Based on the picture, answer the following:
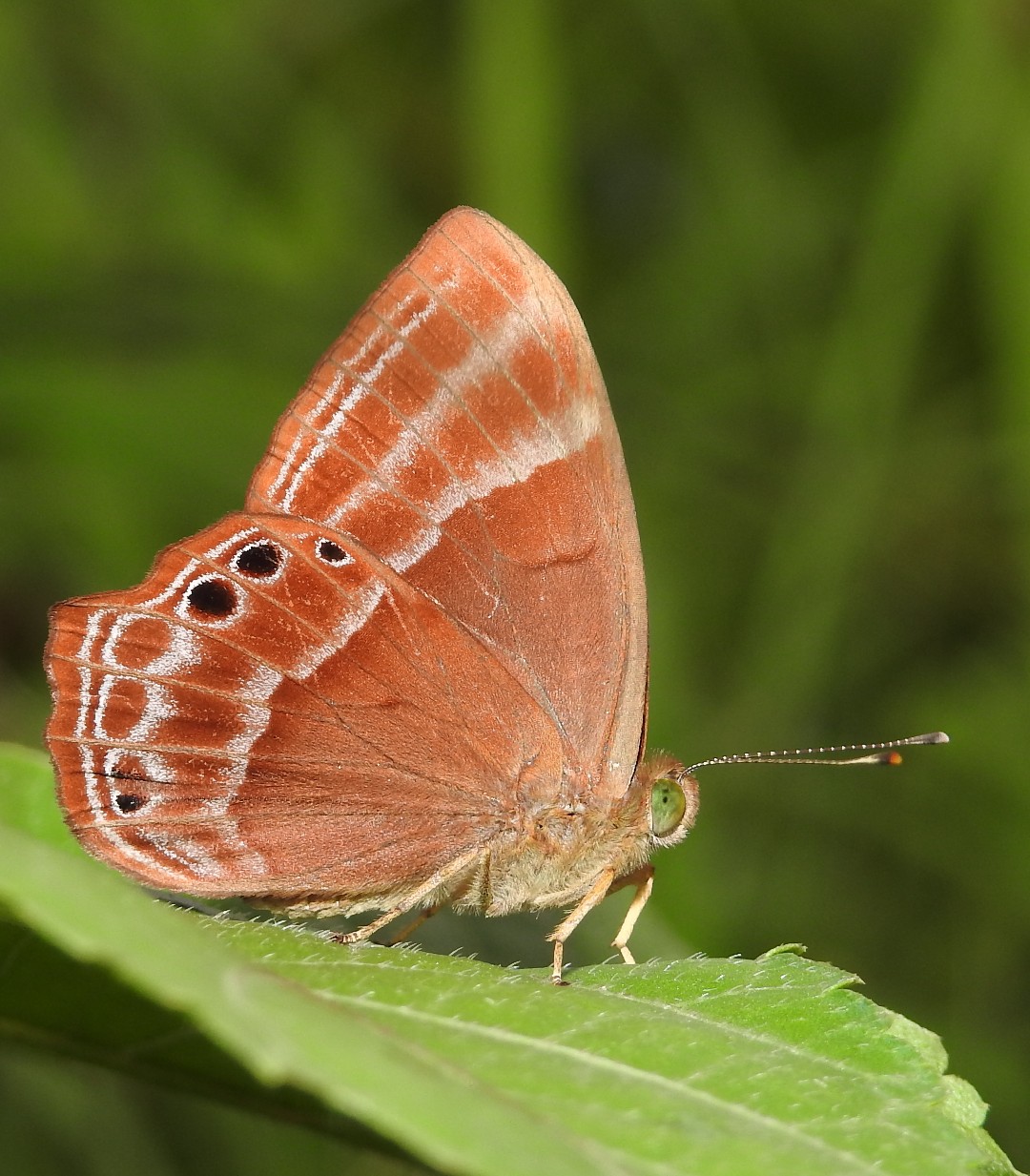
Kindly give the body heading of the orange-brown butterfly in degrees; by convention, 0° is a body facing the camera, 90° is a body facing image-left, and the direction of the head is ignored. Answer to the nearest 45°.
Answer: approximately 270°
